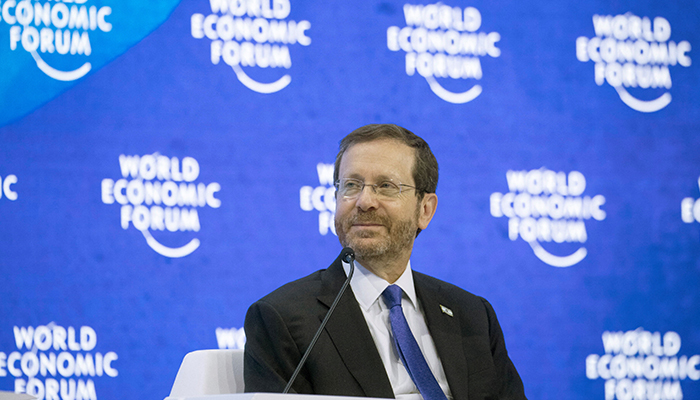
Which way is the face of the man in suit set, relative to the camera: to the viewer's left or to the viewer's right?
to the viewer's left

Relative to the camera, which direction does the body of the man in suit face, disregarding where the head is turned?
toward the camera
